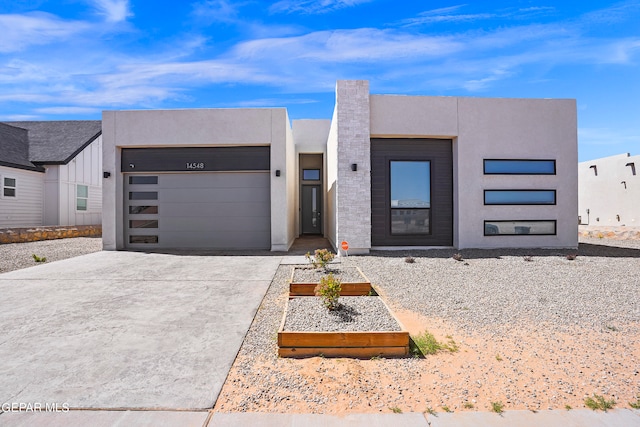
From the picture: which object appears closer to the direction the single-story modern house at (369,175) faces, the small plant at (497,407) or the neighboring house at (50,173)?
the small plant

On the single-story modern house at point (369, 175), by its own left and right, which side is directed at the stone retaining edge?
right

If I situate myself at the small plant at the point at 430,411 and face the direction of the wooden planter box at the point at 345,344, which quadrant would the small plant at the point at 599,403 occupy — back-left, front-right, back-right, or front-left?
back-right

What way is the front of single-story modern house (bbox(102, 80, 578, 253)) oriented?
toward the camera

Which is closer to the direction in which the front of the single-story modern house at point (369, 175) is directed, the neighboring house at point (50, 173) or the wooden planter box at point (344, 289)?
the wooden planter box

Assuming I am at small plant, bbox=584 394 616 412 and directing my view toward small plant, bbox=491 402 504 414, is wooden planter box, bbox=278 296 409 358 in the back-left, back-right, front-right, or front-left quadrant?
front-right

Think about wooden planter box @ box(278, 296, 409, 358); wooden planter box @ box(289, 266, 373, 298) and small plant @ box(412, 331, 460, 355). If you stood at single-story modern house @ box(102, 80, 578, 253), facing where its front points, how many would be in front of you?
3

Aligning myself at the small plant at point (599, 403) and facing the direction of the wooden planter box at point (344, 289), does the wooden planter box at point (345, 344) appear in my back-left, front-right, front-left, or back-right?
front-left

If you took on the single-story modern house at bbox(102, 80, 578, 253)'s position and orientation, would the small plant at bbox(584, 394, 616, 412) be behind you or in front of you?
in front

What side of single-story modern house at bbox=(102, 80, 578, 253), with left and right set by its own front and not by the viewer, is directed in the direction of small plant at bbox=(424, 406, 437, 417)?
front

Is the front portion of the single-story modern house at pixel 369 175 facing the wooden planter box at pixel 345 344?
yes

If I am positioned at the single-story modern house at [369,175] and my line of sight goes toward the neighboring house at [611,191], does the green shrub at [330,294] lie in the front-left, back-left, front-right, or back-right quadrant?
back-right

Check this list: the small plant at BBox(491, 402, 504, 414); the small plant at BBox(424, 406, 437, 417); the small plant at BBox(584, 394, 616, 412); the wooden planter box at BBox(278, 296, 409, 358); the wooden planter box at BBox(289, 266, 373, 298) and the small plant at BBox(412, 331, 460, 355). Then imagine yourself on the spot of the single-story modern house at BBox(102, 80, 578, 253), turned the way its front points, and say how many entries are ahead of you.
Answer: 6

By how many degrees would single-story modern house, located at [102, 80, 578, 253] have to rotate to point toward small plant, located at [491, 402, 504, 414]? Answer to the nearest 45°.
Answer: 0° — it already faces it

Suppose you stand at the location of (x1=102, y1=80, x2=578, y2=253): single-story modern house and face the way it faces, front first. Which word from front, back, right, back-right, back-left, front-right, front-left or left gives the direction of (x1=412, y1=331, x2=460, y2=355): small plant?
front

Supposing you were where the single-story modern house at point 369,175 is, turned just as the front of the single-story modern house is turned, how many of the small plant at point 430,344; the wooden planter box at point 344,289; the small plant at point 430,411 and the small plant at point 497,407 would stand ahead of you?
4

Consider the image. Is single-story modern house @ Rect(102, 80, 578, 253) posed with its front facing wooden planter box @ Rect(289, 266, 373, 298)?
yes

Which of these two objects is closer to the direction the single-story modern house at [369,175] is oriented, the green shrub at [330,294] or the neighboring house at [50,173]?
the green shrub
